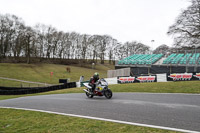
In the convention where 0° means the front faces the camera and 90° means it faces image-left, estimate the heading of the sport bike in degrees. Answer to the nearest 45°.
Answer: approximately 315°

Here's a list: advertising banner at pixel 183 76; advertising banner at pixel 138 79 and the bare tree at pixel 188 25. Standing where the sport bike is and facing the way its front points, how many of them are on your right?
0

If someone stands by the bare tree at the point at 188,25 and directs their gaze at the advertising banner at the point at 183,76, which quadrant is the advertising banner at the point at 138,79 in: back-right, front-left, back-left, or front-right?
front-right

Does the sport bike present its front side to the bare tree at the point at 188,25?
no

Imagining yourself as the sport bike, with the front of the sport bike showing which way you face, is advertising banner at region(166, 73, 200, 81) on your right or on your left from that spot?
on your left

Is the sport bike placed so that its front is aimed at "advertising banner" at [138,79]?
no
